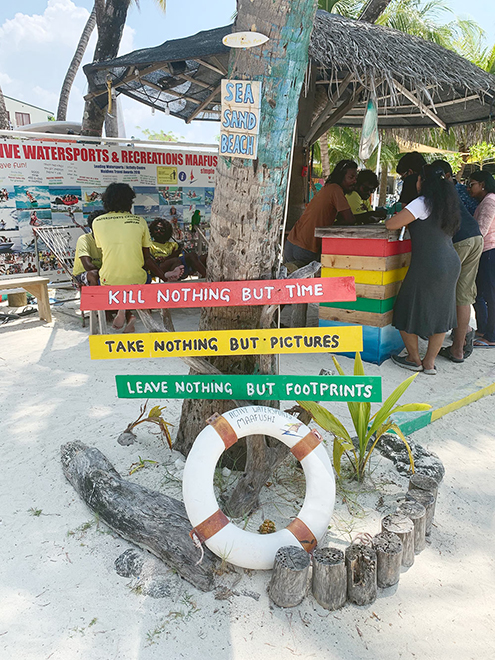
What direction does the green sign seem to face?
toward the camera

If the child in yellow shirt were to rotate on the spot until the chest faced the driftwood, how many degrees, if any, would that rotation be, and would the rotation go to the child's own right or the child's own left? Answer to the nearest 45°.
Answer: approximately 45° to the child's own right

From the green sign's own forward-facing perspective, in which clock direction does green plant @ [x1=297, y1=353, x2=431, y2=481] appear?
The green plant is roughly at 8 o'clock from the green sign.

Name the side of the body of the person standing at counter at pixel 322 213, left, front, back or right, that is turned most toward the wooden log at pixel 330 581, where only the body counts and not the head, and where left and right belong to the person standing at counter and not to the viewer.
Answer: right

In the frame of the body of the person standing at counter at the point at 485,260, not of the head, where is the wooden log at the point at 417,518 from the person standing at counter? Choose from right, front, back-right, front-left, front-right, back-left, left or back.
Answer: left

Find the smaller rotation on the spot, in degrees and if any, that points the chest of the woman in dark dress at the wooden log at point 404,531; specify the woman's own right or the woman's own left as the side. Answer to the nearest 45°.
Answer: approximately 135° to the woman's own left

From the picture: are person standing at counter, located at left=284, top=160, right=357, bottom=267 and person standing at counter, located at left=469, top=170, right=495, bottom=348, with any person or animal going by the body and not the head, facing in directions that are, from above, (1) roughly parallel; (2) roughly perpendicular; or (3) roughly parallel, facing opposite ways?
roughly parallel, facing opposite ways

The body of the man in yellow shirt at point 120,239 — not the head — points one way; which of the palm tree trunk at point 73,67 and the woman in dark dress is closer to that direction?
the palm tree trunk

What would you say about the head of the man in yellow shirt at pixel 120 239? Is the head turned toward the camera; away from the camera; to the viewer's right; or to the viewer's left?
away from the camera

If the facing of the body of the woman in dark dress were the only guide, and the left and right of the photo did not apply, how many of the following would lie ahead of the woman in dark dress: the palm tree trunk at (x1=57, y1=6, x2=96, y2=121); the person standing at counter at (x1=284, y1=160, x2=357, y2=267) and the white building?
3

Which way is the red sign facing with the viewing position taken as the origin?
facing the viewer

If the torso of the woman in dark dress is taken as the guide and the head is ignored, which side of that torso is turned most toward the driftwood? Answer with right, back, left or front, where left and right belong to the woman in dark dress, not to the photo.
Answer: left

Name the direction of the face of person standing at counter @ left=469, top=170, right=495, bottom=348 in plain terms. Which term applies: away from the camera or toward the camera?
toward the camera

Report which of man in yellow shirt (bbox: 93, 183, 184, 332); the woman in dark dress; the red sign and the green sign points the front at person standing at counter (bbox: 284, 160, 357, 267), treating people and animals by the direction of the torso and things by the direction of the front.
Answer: the woman in dark dress
